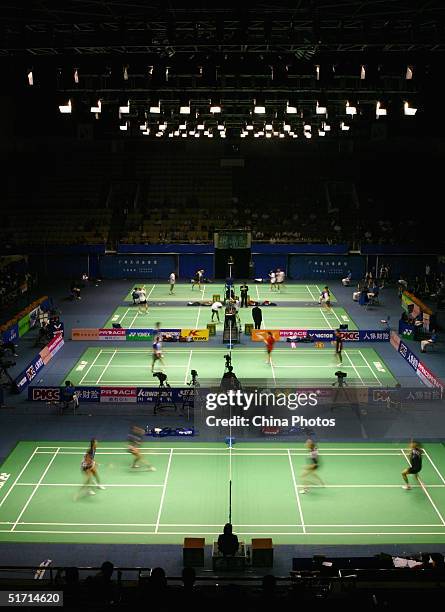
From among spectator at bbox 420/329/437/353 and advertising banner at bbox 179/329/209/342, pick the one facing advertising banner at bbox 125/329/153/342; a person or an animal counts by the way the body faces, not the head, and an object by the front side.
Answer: the spectator

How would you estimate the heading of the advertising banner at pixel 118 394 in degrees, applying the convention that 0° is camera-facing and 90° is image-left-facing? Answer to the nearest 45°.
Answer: approximately 0°

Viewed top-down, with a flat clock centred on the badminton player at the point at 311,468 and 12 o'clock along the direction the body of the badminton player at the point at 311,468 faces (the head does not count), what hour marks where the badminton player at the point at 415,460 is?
the badminton player at the point at 415,460 is roughly at 6 o'clock from the badminton player at the point at 311,468.

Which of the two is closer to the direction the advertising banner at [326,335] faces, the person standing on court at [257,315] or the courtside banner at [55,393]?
the courtside banner

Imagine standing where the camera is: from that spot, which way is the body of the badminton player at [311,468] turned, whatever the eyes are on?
to the viewer's left

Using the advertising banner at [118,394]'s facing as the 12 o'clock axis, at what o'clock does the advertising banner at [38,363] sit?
the advertising banner at [38,363] is roughly at 5 o'clock from the advertising banner at [118,394].

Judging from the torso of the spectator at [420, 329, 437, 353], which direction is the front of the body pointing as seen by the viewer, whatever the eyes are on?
to the viewer's left

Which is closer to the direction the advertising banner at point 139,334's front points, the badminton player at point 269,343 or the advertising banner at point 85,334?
the badminton player

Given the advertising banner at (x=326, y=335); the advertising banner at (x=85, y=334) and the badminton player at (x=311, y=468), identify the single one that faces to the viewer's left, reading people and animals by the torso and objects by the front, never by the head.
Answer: the badminton player

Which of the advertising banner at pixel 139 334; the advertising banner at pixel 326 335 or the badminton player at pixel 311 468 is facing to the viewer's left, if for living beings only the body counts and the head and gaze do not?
the badminton player

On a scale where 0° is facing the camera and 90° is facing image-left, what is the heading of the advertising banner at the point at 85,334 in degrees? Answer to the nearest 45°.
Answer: approximately 0°

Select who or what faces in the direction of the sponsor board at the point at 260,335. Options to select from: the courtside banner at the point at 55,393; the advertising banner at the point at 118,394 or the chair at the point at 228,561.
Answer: the chair
